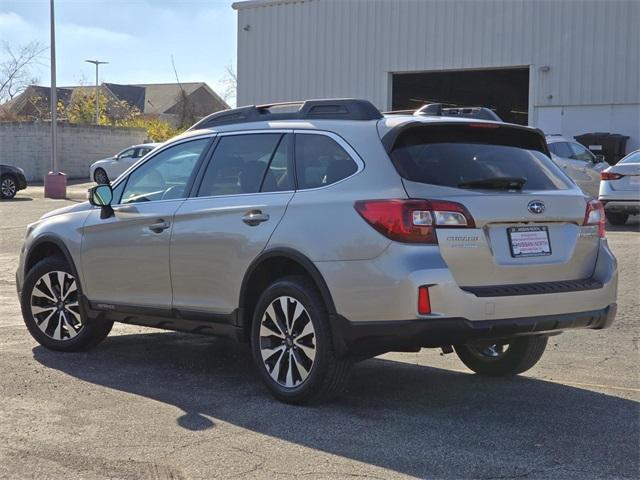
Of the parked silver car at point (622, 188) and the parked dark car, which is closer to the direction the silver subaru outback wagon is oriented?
the parked dark car

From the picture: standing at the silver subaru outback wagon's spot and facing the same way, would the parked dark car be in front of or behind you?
in front

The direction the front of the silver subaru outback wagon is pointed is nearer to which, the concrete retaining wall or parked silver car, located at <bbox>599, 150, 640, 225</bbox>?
the concrete retaining wall

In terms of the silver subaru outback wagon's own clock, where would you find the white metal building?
The white metal building is roughly at 2 o'clock from the silver subaru outback wagon.

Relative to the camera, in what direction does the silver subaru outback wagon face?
facing away from the viewer and to the left of the viewer

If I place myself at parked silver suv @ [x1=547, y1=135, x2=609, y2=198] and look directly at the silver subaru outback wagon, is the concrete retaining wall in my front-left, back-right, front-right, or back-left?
back-right

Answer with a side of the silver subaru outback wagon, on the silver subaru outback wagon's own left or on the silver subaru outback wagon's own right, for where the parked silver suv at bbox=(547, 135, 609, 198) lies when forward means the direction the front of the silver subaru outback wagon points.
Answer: on the silver subaru outback wagon's own right

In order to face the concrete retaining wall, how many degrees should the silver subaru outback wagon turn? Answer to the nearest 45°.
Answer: approximately 45° to its right

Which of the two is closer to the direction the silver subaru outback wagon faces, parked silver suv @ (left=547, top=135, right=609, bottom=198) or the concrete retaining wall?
the concrete retaining wall
